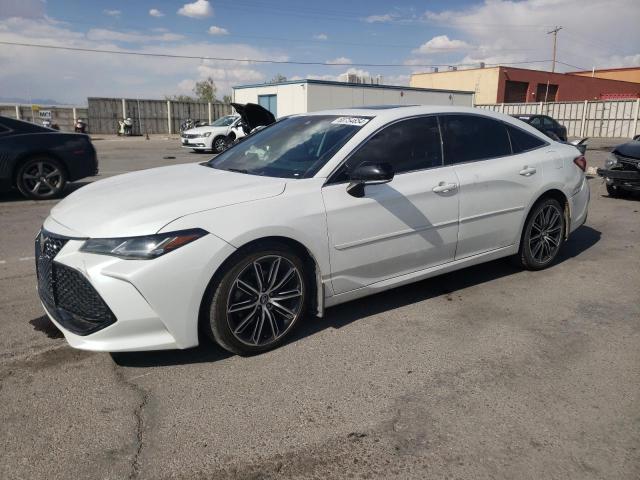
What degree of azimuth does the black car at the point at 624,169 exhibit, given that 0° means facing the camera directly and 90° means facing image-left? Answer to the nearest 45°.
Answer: approximately 45°

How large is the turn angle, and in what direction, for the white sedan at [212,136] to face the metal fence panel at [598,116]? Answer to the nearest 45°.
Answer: approximately 135° to its left

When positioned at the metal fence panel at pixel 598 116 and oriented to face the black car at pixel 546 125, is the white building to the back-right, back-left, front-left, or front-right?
front-right

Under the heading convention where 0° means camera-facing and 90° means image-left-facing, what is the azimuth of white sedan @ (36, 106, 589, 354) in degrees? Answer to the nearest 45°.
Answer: approximately 45°

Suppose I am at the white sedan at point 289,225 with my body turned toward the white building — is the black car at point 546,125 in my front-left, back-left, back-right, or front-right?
front-right

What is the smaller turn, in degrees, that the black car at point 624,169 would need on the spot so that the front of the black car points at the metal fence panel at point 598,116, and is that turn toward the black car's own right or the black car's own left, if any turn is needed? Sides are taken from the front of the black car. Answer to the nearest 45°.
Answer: approximately 135° to the black car's own right

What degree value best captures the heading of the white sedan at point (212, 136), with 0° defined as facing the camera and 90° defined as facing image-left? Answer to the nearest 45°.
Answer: approximately 45°

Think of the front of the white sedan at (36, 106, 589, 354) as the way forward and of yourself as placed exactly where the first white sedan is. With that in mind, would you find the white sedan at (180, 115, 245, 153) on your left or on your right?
on your right

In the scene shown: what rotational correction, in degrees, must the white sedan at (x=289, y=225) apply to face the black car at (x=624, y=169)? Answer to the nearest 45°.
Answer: approximately 180°

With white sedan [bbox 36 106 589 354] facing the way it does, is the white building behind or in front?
behind

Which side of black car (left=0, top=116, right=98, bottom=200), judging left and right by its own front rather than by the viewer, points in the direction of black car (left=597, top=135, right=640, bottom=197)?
back

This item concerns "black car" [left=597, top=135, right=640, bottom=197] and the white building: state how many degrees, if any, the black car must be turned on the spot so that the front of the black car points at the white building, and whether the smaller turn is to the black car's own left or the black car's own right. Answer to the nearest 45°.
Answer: approximately 90° to the black car's own right

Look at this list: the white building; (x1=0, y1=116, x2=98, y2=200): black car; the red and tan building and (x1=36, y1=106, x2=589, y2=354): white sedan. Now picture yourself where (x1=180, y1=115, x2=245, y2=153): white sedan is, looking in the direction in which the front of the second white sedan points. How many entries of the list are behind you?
2

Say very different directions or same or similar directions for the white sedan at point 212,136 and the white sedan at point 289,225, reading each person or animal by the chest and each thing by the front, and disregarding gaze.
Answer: same or similar directions

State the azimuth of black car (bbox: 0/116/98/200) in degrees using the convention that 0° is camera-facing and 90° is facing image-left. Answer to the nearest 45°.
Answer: approximately 90°

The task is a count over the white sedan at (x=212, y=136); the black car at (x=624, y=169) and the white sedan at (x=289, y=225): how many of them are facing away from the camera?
0

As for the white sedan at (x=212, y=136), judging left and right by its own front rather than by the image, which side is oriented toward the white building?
back
